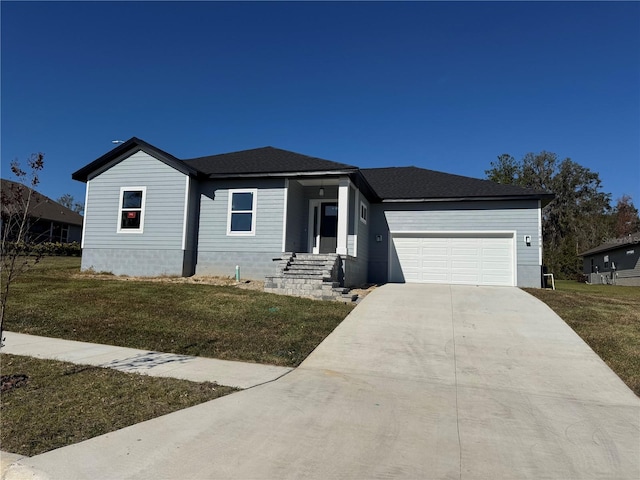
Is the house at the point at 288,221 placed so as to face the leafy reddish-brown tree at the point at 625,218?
no

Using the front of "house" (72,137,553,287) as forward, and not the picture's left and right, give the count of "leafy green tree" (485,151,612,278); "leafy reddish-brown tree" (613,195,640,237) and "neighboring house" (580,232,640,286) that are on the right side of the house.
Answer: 0

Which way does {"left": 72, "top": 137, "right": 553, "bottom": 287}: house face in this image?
toward the camera

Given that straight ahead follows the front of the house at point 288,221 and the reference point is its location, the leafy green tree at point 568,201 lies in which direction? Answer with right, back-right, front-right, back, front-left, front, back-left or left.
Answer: back-left

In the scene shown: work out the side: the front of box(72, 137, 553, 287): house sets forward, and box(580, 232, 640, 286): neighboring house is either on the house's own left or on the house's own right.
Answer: on the house's own left
